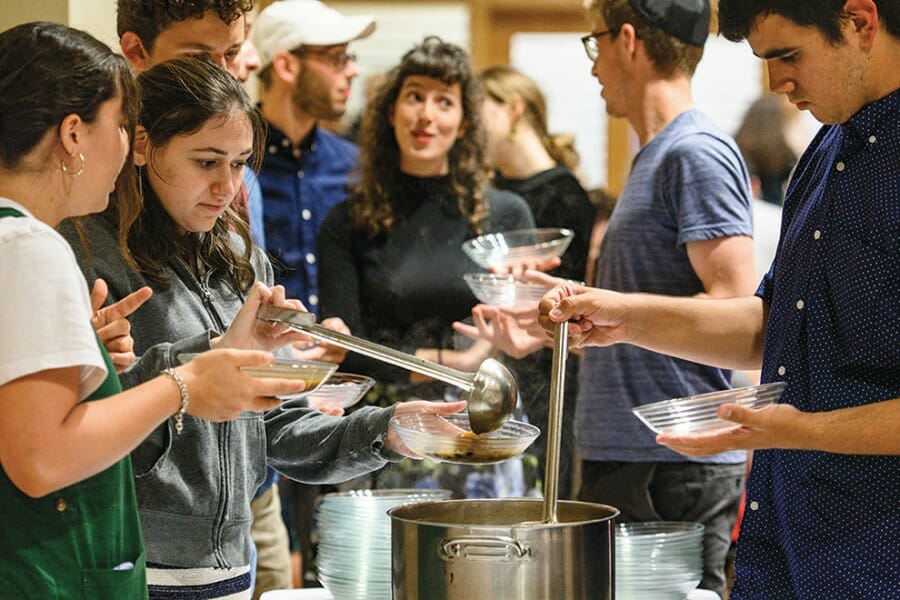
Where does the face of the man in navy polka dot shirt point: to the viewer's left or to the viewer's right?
to the viewer's left

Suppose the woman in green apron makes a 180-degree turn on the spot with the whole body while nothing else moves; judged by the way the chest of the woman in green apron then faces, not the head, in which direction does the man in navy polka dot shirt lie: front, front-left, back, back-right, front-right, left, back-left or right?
back

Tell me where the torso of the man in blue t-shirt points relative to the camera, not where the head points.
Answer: to the viewer's left

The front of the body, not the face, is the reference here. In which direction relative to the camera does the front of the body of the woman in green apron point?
to the viewer's right

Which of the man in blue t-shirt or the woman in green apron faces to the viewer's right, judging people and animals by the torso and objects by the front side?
the woman in green apron

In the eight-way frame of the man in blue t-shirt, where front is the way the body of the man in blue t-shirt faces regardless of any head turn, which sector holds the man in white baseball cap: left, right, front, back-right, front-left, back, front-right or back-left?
front-right

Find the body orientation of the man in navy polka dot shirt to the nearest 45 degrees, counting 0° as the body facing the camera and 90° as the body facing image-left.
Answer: approximately 45°

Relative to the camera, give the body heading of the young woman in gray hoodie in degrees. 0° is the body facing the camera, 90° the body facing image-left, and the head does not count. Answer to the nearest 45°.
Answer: approximately 315°

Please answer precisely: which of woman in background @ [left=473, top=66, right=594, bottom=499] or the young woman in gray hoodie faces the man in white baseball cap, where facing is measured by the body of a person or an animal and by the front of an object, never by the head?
the woman in background

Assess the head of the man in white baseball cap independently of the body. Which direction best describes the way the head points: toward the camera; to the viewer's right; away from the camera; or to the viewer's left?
to the viewer's right

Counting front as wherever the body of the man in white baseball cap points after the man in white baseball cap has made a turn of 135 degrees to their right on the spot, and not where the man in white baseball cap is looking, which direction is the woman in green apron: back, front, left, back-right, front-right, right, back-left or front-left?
left

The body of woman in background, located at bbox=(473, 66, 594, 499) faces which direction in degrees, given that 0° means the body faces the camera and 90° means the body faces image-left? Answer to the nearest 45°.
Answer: approximately 90°

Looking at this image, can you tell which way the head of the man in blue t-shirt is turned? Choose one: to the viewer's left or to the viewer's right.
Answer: to the viewer's left
